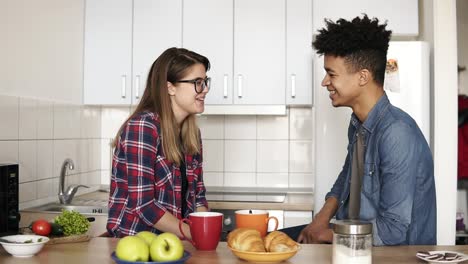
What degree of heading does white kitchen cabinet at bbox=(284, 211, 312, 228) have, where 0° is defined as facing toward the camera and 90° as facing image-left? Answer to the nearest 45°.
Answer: approximately 0°

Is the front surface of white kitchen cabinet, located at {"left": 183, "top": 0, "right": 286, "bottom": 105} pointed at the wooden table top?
yes

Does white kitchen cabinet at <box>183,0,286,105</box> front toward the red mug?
yes

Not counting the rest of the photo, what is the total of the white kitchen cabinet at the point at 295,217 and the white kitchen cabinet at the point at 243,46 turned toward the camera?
2

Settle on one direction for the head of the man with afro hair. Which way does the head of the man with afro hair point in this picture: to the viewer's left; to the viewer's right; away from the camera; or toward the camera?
to the viewer's left

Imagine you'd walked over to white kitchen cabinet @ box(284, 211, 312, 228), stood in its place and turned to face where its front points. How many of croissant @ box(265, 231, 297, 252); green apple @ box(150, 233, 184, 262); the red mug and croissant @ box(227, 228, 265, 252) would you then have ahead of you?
4

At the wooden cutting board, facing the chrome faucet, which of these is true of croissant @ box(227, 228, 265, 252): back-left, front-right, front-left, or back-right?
back-right

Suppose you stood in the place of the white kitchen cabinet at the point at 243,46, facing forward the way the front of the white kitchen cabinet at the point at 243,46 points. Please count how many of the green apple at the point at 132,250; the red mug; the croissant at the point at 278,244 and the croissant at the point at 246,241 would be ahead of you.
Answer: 4

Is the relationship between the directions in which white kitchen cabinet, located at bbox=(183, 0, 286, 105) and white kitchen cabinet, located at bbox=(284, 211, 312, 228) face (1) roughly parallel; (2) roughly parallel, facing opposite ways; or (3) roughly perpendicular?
roughly parallel

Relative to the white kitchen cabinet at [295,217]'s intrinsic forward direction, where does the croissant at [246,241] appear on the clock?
The croissant is roughly at 12 o'clock from the white kitchen cabinet.

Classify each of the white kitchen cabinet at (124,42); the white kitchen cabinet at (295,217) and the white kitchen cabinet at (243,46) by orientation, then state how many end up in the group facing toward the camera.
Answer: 3

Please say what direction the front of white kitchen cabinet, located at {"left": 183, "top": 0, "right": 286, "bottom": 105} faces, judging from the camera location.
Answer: facing the viewer

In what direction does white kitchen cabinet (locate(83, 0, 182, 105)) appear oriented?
toward the camera

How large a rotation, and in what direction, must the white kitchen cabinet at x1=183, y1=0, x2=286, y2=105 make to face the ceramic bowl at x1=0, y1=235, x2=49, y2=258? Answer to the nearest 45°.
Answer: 0° — it already faces it
